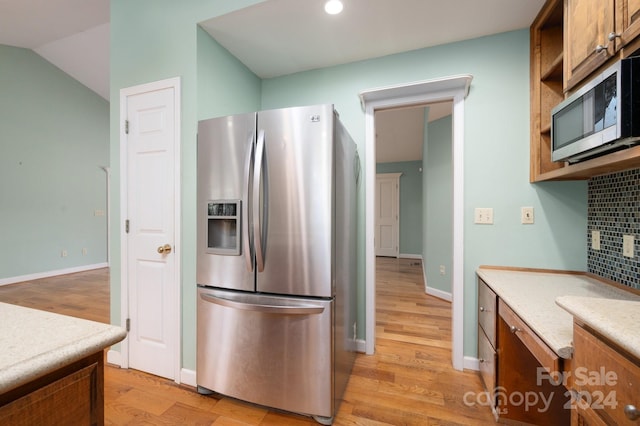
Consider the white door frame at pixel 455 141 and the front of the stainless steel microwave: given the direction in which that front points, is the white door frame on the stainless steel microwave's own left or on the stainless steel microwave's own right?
on the stainless steel microwave's own right

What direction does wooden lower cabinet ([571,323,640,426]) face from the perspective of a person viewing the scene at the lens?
facing the viewer and to the left of the viewer

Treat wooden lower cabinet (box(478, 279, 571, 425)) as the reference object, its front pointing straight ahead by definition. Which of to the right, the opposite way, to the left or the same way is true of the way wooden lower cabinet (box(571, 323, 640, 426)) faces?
the same way

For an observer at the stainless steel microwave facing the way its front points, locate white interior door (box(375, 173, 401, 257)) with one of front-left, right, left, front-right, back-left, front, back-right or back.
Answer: right

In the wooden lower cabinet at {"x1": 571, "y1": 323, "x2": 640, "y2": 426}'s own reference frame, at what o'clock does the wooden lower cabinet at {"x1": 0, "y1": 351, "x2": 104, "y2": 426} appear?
the wooden lower cabinet at {"x1": 0, "y1": 351, "x2": 104, "y2": 426} is roughly at 12 o'clock from the wooden lower cabinet at {"x1": 571, "y1": 323, "x2": 640, "y2": 426}.

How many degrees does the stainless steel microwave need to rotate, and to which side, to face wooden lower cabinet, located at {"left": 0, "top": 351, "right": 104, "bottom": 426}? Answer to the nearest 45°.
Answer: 0° — it already faces it

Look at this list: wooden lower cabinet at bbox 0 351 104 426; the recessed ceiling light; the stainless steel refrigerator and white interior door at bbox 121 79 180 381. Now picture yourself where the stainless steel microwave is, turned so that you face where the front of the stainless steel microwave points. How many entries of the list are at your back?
0

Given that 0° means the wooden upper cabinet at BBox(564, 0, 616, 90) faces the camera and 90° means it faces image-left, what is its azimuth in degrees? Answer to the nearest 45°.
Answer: approximately 45°

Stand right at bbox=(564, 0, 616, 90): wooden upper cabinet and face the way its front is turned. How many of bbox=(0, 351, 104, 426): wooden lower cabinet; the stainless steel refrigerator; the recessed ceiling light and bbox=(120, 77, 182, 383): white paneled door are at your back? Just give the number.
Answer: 0

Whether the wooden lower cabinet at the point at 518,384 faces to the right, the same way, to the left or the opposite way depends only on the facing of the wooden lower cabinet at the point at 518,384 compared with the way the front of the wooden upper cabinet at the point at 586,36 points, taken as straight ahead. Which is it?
the same way

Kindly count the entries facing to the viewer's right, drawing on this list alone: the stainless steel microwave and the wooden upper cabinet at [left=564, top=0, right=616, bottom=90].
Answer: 0

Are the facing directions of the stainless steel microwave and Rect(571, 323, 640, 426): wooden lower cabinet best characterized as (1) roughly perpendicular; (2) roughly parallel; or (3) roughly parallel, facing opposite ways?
roughly parallel

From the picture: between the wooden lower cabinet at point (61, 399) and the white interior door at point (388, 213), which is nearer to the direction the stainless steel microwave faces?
the wooden lower cabinet

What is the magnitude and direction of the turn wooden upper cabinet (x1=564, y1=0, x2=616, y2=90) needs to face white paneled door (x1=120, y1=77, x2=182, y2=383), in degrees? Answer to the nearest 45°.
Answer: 0° — it already faces it
